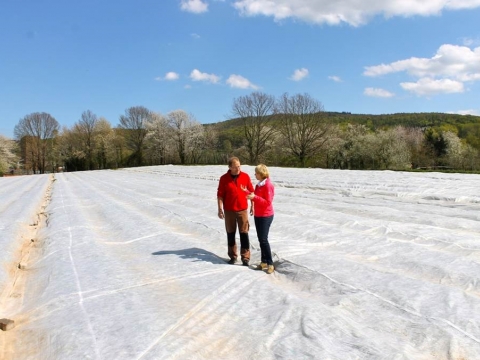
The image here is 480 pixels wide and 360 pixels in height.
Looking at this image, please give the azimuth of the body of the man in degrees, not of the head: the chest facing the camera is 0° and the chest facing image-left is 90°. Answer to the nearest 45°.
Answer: approximately 0°

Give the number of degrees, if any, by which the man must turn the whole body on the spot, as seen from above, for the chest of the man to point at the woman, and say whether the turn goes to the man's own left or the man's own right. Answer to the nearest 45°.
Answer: approximately 45° to the man's own left

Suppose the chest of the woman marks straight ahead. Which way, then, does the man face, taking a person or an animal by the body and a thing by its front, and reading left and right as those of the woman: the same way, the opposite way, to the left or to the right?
to the left

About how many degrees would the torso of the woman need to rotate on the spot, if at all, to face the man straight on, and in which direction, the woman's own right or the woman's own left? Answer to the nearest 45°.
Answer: approximately 45° to the woman's own right

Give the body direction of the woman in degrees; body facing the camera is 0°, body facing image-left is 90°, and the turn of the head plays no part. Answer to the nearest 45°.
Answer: approximately 90°
